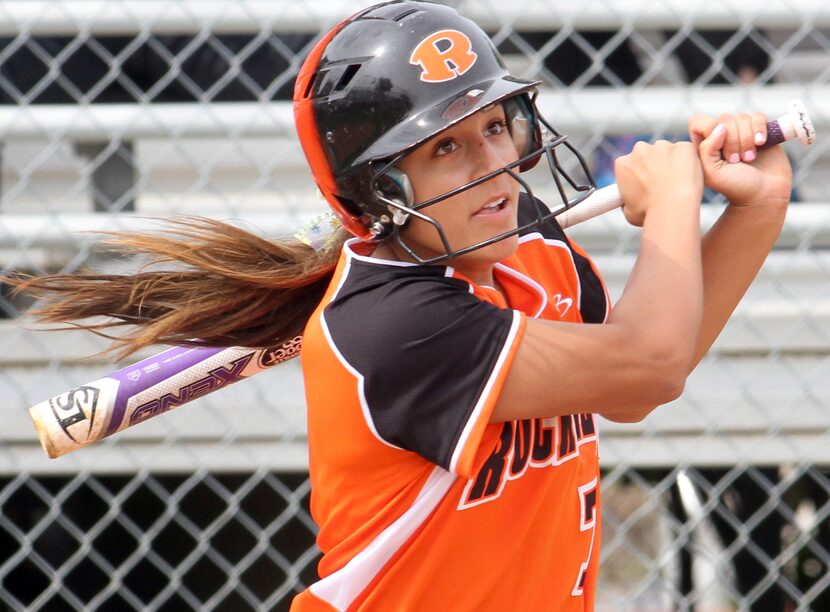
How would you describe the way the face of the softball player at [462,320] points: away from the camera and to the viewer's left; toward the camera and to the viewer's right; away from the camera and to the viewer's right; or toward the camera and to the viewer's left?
toward the camera and to the viewer's right

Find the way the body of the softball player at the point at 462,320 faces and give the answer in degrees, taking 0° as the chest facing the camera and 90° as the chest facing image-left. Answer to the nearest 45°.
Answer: approximately 315°
